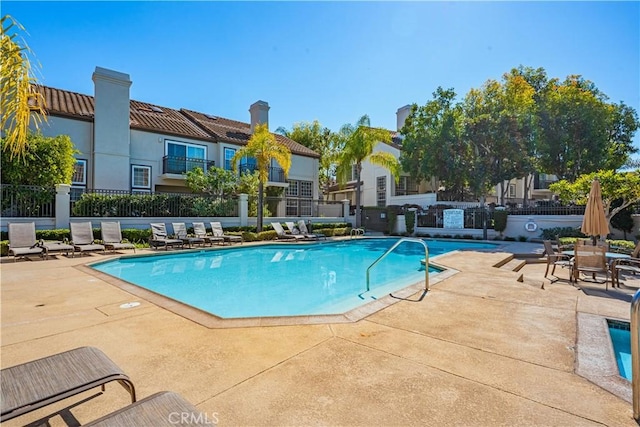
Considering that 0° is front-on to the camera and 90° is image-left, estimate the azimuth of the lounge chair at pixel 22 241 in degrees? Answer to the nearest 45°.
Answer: approximately 315°

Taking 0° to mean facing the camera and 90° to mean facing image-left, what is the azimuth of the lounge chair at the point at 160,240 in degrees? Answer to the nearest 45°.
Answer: approximately 315°

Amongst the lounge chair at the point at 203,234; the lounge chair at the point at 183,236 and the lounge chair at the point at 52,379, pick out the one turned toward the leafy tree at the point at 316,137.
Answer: the lounge chair at the point at 52,379

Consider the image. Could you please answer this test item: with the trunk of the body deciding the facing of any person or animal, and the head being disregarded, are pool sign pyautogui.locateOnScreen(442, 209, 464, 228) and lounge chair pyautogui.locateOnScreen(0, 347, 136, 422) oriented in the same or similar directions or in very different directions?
very different directions

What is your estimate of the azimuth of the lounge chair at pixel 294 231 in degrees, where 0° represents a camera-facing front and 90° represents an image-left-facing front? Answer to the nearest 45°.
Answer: approximately 315°

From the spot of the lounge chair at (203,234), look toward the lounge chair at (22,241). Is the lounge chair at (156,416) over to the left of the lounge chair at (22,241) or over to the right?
left

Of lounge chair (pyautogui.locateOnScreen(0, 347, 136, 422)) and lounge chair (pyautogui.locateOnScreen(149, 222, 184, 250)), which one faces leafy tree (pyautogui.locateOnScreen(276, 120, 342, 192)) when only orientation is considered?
lounge chair (pyautogui.locateOnScreen(0, 347, 136, 422))

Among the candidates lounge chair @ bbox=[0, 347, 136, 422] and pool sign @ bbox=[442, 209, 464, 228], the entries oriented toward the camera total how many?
1

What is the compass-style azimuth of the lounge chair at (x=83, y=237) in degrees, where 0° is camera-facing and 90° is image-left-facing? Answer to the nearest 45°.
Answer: approximately 315°

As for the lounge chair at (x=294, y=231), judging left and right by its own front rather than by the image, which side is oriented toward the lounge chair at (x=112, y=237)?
right
